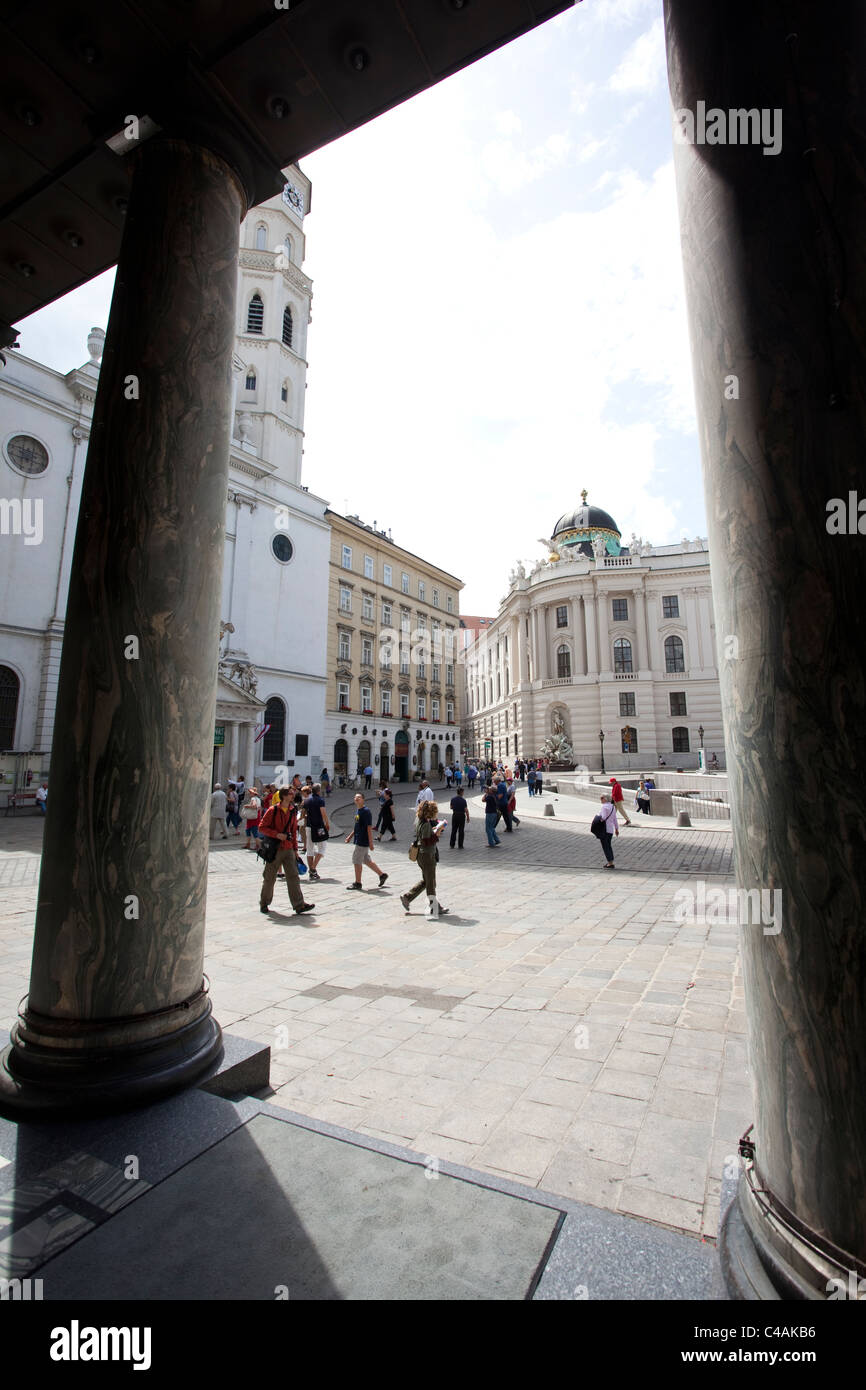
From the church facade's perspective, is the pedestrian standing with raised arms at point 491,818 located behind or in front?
in front

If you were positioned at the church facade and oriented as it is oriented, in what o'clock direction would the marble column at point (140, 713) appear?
The marble column is roughly at 2 o'clock from the church facade.

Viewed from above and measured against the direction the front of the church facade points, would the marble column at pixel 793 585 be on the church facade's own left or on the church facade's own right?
on the church facade's own right

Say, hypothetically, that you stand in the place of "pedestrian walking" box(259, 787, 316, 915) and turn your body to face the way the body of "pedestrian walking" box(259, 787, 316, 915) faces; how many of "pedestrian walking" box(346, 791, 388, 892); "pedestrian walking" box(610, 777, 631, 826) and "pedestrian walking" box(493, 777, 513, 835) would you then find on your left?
3

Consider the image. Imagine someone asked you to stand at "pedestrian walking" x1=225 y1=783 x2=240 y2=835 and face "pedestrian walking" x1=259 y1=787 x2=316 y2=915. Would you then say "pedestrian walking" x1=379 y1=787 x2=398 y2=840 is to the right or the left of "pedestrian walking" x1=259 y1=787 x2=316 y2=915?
left

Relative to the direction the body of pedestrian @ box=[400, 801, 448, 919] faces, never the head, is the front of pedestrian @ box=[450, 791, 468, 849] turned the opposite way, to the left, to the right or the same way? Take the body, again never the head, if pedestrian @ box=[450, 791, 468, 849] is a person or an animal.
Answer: to the left

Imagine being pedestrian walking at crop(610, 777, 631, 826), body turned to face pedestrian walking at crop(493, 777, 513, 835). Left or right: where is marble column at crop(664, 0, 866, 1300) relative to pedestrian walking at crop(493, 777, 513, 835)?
left

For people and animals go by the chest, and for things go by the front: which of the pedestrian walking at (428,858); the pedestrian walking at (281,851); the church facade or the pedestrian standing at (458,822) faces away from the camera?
the pedestrian standing at (458,822)

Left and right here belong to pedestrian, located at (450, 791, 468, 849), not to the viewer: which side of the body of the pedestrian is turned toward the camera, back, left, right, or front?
back
